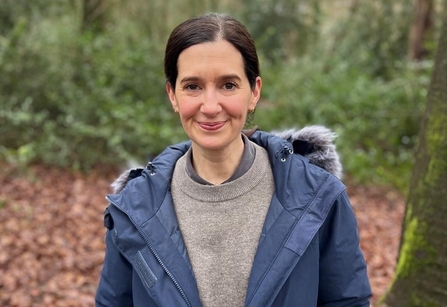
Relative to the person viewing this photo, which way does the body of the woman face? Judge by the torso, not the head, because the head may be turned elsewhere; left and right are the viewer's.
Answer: facing the viewer

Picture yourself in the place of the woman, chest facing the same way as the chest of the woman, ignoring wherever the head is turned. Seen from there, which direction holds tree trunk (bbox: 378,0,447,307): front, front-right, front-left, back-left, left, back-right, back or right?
back-left

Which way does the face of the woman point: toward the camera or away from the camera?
toward the camera
